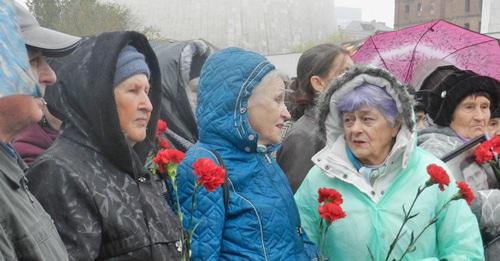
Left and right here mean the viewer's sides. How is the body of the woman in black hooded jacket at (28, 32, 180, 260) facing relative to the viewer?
facing the viewer and to the right of the viewer

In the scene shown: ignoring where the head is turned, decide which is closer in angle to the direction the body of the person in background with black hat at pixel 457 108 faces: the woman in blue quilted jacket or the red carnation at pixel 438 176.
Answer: the red carnation

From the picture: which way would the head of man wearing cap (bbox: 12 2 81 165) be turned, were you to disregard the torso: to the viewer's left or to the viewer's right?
to the viewer's right

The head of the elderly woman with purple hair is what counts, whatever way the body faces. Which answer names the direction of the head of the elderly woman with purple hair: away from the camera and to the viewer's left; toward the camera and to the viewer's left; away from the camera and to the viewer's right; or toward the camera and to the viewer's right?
toward the camera and to the viewer's left

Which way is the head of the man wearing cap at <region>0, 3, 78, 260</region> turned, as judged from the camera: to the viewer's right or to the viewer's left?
to the viewer's right

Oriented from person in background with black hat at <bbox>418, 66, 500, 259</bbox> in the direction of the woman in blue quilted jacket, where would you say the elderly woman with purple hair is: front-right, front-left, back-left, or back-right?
front-left

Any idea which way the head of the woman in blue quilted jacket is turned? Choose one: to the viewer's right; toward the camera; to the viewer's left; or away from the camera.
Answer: to the viewer's right
